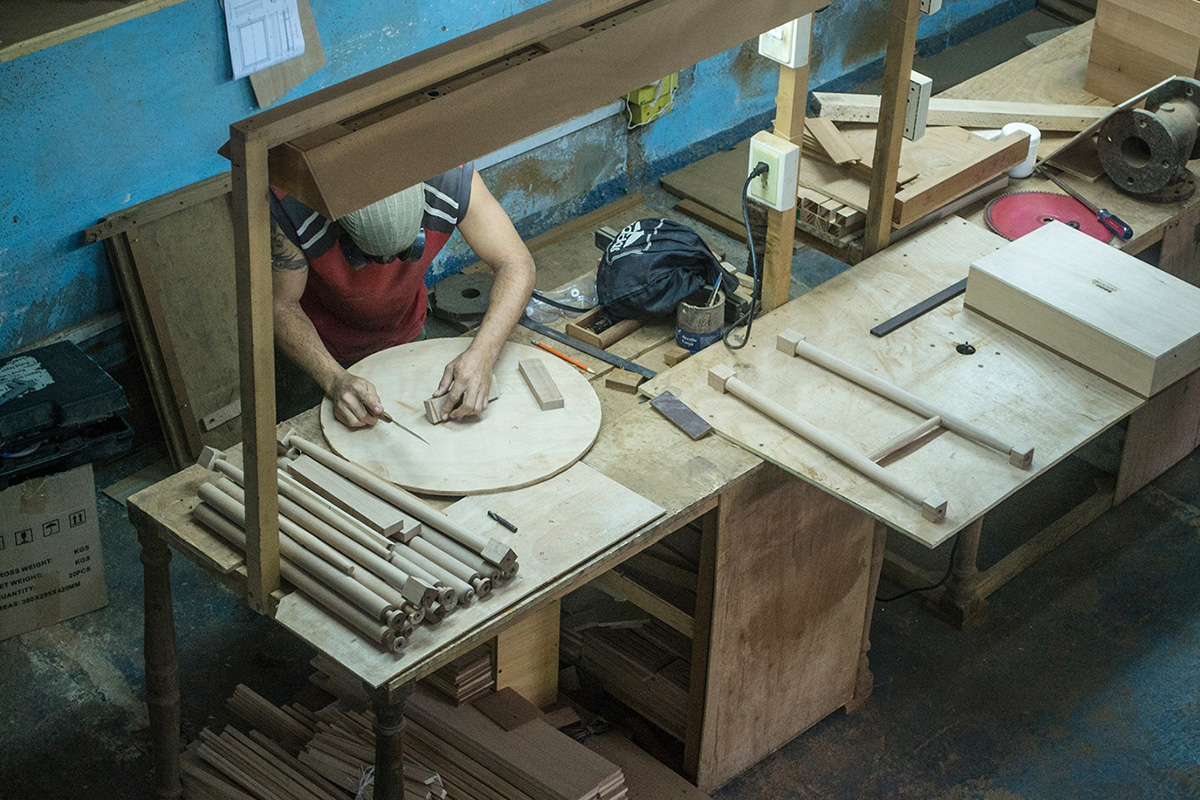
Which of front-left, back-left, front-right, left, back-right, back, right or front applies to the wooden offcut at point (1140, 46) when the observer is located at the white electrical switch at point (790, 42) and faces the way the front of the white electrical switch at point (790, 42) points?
back

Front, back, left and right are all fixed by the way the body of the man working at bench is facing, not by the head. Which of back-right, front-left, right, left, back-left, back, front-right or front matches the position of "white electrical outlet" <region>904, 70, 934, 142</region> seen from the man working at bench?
front-left

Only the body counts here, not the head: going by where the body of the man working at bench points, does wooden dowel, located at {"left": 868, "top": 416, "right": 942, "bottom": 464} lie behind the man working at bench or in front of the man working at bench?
in front

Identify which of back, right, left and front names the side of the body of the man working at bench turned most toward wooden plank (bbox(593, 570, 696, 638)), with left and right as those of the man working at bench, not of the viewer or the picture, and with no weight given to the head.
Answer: front

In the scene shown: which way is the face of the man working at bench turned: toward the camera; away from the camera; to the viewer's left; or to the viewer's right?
toward the camera

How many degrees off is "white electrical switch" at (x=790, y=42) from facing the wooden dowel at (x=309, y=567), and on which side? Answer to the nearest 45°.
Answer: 0° — it already faces it

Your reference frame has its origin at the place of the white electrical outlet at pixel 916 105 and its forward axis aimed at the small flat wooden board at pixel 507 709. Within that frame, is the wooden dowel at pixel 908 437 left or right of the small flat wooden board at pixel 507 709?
left

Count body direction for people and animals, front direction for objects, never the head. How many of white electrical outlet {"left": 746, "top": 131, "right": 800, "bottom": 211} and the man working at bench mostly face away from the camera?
0

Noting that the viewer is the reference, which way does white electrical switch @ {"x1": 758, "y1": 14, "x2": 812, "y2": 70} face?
facing the viewer and to the left of the viewer
